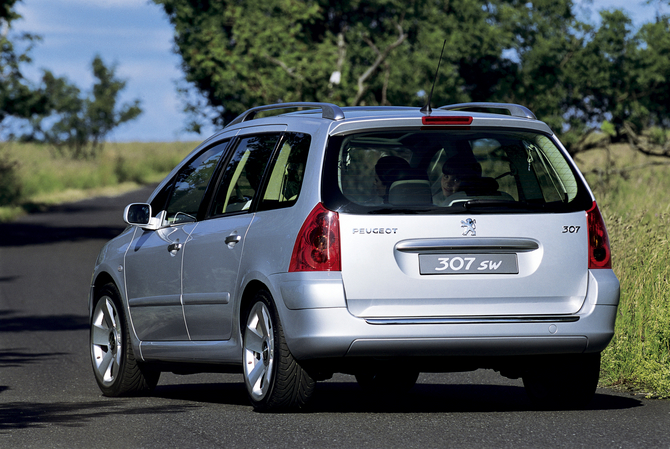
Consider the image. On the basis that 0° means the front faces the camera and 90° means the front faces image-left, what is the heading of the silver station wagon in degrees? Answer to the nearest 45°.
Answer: approximately 135°
